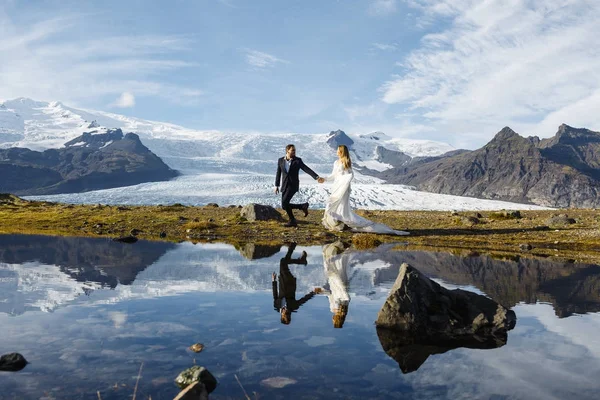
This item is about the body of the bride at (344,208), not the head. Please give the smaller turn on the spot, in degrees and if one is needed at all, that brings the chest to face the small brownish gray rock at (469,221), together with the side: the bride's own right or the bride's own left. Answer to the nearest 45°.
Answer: approximately 135° to the bride's own right

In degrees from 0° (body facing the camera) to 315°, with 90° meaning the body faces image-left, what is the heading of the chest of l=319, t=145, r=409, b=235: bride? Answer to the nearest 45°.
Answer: approximately 90°

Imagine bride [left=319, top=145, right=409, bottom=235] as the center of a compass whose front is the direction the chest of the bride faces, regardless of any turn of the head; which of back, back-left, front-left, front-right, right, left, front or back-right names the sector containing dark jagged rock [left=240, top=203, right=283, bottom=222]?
front-right

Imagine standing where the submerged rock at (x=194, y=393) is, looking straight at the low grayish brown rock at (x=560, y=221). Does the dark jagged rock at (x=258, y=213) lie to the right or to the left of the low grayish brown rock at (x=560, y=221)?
left

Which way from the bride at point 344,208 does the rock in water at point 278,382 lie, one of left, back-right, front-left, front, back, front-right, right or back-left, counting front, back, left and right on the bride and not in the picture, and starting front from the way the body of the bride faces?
left

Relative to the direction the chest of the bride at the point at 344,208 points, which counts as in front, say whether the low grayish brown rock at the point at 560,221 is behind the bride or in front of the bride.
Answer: behind

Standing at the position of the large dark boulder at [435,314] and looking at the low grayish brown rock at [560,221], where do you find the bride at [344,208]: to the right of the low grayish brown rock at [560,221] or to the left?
left

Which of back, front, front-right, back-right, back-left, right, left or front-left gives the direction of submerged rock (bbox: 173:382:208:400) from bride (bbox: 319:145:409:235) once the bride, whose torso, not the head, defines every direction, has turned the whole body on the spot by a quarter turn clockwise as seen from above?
back
